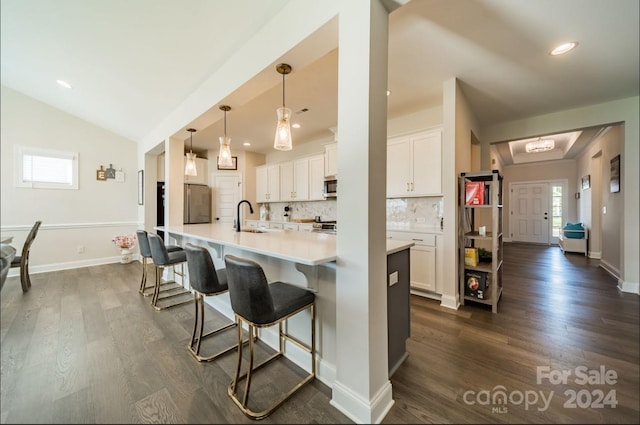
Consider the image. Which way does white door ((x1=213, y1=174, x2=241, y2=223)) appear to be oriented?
toward the camera

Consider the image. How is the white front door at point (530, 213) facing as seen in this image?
toward the camera

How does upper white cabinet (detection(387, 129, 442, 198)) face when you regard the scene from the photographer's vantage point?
facing the viewer and to the left of the viewer

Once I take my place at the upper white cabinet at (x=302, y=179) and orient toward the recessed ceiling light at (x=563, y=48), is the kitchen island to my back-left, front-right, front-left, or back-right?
front-right

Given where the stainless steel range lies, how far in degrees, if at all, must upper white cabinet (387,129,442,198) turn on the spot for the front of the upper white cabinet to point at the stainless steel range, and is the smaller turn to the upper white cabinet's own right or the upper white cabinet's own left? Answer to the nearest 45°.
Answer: approximately 45° to the upper white cabinet's own right

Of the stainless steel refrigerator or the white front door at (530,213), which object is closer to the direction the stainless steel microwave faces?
the stainless steel refrigerator

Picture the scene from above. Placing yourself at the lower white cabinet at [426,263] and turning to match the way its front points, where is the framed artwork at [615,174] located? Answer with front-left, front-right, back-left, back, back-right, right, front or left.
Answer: back

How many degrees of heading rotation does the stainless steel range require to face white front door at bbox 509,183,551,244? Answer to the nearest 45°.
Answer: approximately 180°

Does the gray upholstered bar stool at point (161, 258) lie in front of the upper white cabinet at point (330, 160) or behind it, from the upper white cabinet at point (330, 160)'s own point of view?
in front

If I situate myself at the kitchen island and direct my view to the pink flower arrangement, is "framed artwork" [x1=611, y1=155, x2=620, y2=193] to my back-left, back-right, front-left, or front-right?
back-right

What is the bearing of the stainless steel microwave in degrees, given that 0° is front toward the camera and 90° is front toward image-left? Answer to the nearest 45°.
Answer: approximately 45°

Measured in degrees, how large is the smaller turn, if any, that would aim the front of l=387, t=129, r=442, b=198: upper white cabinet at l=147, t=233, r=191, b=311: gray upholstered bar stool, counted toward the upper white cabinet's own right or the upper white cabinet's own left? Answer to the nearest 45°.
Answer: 0° — it already faces it

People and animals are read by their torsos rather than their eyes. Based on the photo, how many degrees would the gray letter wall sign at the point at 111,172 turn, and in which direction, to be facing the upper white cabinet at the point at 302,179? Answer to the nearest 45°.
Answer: approximately 45° to its left

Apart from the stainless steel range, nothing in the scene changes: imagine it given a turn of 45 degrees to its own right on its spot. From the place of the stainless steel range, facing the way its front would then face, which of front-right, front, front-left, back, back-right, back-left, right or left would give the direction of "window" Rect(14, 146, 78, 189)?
front

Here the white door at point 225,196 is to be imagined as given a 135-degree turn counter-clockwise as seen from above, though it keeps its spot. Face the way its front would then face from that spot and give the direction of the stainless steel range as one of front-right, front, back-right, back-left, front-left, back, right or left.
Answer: right

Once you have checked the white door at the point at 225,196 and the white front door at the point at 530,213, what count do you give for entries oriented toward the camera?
2

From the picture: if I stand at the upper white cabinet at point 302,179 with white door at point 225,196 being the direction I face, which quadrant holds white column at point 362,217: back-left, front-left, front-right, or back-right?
back-left
